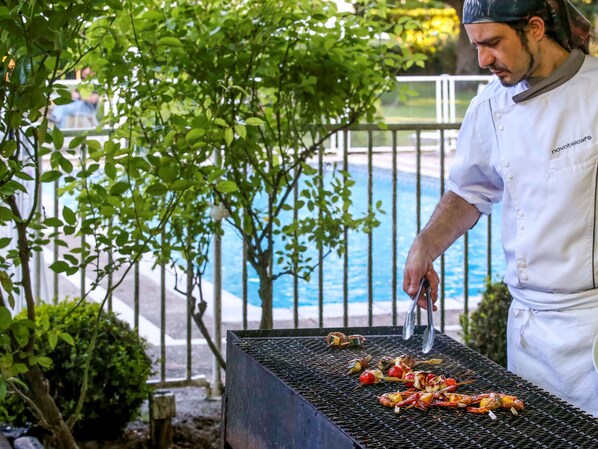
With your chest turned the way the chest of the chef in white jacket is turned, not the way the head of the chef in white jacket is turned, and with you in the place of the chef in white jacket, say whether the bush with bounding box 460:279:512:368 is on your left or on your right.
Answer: on your right

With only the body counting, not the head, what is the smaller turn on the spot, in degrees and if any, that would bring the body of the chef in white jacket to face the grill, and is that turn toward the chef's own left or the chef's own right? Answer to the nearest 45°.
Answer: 0° — they already face it

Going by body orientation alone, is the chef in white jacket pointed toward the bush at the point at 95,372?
no

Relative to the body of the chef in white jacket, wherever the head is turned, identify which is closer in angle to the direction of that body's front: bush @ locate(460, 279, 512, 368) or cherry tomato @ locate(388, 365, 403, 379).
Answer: the cherry tomato

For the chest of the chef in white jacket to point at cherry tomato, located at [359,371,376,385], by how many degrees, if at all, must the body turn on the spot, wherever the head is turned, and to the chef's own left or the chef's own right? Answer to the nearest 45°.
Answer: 0° — they already face it

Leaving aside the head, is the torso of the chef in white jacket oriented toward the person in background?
no

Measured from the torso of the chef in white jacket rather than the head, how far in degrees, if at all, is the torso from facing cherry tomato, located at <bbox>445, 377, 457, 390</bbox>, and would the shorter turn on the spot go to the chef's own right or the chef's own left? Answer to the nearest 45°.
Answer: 0° — they already face it

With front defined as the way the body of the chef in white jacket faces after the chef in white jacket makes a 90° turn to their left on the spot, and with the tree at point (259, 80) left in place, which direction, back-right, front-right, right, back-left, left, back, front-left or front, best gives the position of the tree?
back
